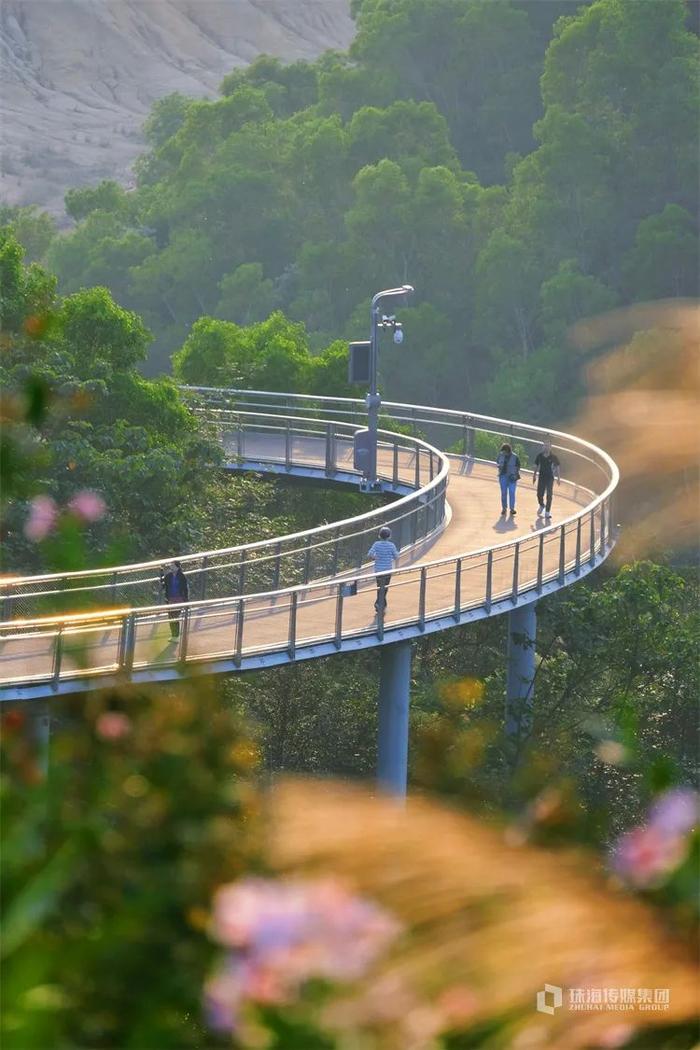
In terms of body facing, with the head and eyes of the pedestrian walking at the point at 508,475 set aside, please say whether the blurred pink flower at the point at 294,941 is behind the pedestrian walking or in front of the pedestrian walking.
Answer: in front

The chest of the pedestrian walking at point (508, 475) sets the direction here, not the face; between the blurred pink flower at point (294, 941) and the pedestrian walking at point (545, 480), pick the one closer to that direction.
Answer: the blurred pink flower

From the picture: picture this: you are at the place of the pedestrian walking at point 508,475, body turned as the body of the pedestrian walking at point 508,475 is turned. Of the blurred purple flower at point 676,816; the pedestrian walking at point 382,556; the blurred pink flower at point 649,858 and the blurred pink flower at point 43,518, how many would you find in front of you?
4

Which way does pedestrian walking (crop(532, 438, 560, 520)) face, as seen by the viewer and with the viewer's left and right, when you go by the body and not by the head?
facing the viewer

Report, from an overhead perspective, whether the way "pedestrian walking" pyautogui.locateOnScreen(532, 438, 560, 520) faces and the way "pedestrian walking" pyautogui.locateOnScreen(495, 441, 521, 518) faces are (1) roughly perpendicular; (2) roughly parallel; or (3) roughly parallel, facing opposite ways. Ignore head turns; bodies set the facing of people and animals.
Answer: roughly parallel

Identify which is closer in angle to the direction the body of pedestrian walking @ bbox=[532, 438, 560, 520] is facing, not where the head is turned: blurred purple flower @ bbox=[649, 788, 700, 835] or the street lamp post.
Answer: the blurred purple flower

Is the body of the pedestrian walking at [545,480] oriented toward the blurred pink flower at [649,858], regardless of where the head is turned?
yes

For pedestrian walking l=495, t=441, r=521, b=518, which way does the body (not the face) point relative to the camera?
toward the camera

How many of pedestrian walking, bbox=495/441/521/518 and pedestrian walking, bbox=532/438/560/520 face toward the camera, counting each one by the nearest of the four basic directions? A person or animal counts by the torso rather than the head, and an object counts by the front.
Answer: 2

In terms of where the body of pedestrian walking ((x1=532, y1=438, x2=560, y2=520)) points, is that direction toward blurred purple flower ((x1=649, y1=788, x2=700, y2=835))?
yes

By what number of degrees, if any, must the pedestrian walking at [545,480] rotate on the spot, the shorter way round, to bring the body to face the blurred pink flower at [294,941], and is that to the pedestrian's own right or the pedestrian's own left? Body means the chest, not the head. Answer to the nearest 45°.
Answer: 0° — they already face it

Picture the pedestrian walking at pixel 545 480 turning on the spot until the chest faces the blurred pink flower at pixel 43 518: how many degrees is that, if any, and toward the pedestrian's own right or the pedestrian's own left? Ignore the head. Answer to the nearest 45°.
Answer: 0° — they already face it

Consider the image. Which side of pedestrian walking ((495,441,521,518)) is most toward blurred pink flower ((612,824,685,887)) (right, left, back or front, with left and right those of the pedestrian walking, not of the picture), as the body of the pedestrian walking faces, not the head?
front

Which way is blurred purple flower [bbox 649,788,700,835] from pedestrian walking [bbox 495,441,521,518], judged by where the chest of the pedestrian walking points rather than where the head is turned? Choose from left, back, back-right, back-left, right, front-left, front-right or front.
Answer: front

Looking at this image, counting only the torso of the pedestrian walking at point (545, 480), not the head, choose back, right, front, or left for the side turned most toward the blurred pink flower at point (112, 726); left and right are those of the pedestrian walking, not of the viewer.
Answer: front
